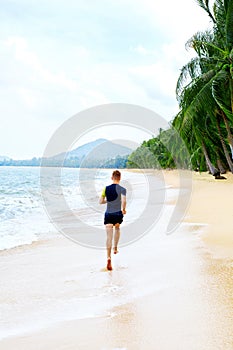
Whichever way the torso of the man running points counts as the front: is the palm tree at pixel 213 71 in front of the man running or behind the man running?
in front

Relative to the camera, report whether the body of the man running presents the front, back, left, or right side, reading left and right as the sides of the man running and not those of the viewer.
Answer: back
